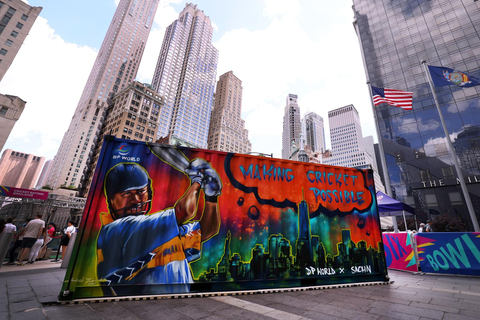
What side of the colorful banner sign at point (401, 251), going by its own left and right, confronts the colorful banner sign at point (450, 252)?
left

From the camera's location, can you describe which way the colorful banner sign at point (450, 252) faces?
facing the viewer

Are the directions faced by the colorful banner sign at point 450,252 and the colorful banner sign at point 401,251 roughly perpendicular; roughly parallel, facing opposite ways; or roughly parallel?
roughly parallel

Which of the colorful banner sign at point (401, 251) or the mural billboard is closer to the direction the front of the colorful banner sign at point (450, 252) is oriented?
the mural billboard

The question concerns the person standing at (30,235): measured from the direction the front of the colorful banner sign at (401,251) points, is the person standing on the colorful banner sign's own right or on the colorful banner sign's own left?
on the colorful banner sign's own right

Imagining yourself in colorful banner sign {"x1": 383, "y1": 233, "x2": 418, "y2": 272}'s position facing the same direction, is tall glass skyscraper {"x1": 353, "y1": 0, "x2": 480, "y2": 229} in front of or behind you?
behind

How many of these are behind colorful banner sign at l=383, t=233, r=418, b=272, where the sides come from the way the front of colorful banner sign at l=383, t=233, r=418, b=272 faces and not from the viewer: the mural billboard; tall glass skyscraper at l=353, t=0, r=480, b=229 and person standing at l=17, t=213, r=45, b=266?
1

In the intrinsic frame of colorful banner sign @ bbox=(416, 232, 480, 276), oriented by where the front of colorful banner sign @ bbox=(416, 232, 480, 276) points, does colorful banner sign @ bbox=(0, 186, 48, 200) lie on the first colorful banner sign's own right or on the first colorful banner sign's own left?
on the first colorful banner sign's own right

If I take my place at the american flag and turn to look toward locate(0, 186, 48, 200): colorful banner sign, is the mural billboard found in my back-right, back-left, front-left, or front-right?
front-left

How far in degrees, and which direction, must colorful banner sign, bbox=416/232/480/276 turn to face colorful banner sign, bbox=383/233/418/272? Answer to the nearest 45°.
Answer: approximately 90° to its right

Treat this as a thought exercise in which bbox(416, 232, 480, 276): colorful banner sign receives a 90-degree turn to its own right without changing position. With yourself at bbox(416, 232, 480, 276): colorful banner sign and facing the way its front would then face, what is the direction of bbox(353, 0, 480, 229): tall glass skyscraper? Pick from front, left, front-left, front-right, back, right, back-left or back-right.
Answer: right

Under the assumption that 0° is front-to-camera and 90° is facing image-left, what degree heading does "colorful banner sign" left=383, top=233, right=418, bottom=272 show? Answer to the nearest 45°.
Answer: approximately 0°

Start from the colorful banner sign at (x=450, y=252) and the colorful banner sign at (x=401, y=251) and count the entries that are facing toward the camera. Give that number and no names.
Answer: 2
